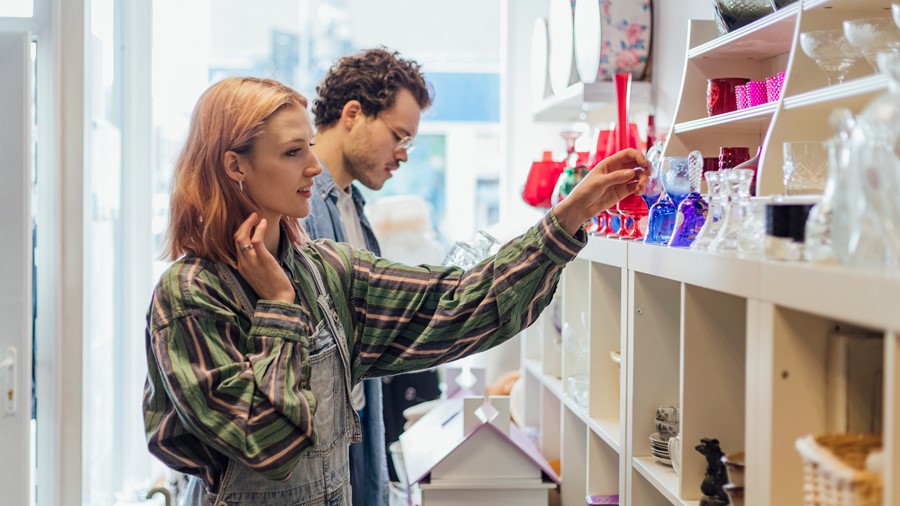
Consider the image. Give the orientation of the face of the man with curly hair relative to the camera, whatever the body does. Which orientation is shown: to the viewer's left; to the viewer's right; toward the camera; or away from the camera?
to the viewer's right

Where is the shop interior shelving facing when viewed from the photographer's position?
facing the viewer and to the left of the viewer

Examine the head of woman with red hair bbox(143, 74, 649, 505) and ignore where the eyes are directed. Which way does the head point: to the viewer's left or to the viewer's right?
to the viewer's right
